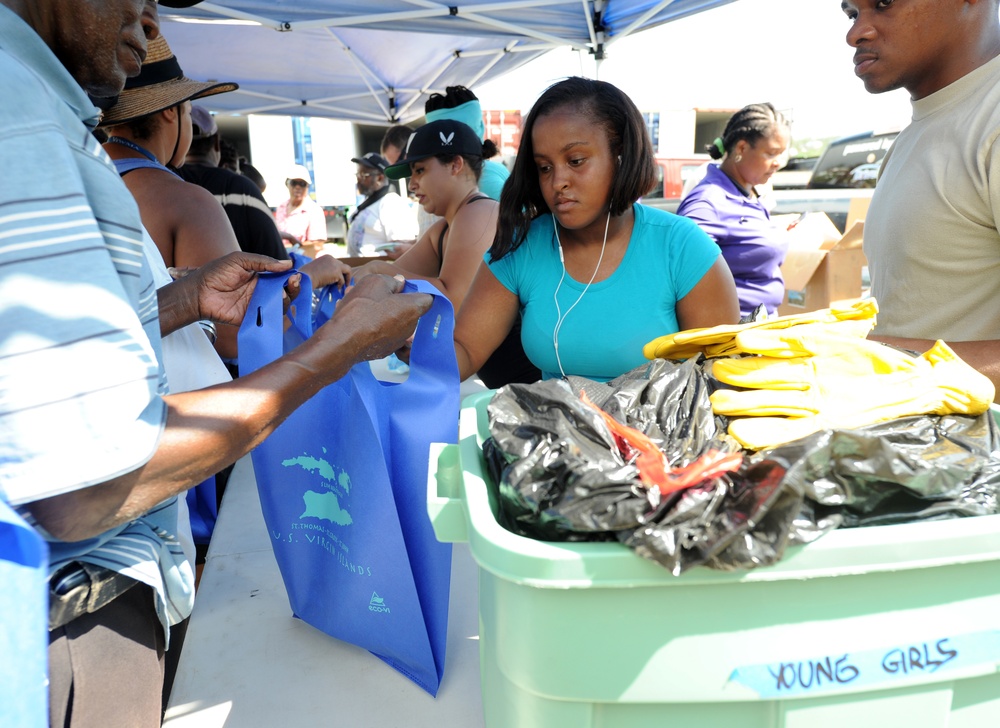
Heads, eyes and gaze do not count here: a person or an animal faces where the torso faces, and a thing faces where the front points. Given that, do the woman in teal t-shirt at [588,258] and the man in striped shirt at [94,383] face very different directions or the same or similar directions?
very different directions

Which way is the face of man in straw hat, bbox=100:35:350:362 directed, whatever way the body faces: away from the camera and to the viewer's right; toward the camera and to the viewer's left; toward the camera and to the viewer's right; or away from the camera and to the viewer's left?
away from the camera and to the viewer's right

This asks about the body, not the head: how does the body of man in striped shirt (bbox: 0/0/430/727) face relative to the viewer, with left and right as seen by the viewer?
facing to the right of the viewer

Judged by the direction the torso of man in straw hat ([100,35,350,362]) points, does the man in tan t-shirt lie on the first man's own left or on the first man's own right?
on the first man's own right

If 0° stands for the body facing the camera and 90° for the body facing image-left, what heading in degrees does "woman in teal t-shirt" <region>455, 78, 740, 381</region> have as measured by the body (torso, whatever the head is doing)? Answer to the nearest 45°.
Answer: approximately 45°

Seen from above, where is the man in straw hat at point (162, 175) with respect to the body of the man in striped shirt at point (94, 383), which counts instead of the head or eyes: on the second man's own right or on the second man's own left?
on the second man's own left

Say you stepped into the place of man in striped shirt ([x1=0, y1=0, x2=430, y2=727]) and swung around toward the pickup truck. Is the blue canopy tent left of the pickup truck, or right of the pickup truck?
left

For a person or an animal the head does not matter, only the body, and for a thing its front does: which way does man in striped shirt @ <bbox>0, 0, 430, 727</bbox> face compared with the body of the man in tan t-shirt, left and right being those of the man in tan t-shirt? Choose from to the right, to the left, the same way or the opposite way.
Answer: the opposite way

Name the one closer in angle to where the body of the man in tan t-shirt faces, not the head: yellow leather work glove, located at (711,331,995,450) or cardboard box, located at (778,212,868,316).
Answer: the yellow leather work glove

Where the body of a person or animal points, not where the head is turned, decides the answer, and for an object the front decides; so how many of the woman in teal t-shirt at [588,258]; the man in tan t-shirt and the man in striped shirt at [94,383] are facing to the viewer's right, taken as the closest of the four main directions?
1

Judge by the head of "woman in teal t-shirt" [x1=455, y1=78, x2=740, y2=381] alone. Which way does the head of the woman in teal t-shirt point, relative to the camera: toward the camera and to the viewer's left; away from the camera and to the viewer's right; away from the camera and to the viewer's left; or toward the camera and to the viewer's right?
toward the camera and to the viewer's left

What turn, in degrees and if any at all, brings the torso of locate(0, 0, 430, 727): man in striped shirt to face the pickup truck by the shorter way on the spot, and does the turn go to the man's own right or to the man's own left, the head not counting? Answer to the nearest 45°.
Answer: approximately 45° to the man's own left

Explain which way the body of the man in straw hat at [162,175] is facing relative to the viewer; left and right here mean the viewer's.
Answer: facing away from the viewer and to the right of the viewer

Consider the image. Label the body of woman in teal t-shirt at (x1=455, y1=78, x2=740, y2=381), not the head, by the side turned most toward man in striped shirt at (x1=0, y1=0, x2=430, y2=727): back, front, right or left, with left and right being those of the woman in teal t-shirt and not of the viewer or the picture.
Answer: front
